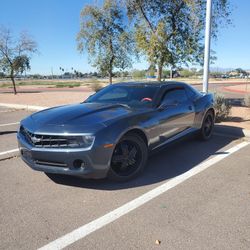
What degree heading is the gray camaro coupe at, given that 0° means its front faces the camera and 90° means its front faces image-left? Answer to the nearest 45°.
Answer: approximately 45°

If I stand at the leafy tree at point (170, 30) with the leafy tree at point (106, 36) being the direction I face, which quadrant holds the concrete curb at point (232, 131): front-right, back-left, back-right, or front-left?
back-left

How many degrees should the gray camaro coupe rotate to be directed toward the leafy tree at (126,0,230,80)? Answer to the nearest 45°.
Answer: approximately 135° to its right

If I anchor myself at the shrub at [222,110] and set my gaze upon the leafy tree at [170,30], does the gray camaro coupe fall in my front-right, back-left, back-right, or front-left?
back-left

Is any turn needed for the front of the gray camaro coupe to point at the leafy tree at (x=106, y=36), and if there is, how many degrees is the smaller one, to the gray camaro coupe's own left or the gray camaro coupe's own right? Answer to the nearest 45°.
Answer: approximately 135° to the gray camaro coupe's own right

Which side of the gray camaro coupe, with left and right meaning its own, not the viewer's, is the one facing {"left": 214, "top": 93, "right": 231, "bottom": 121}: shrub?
back

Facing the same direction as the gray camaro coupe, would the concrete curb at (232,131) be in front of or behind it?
behind
